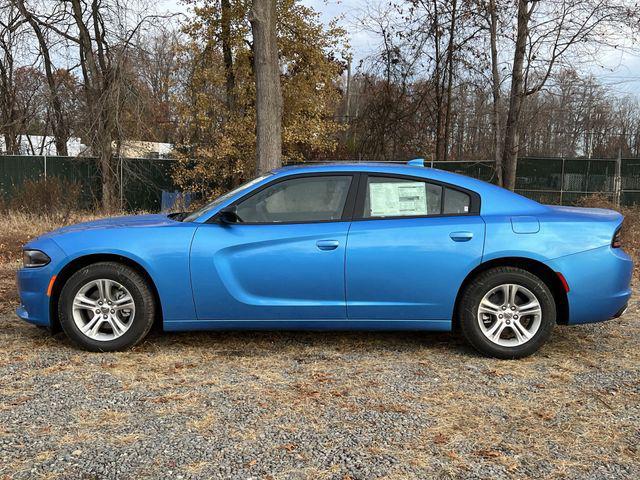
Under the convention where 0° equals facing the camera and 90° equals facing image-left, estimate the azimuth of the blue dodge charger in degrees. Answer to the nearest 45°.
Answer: approximately 90°

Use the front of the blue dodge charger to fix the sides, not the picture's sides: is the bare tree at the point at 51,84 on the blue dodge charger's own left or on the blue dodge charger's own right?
on the blue dodge charger's own right
